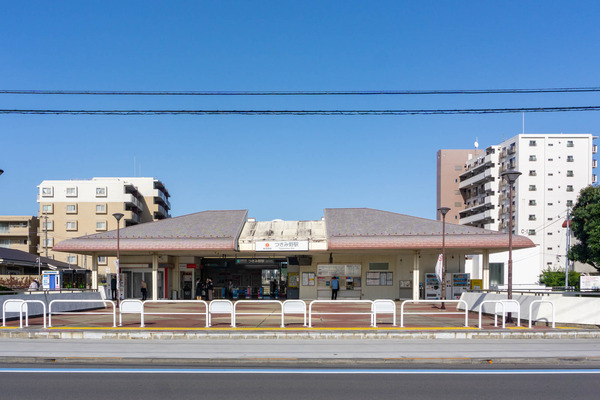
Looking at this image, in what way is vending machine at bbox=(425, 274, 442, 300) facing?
toward the camera

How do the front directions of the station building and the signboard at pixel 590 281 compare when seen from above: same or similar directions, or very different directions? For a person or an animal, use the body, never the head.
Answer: same or similar directions

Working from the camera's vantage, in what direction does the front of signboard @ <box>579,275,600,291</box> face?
facing the viewer

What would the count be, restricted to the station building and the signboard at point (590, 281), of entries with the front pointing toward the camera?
2

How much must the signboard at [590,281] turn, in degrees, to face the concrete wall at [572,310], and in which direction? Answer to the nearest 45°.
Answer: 0° — it already faces it

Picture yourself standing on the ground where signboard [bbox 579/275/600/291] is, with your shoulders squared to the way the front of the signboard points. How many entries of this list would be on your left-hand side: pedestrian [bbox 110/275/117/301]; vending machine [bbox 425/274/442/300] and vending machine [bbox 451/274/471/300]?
0

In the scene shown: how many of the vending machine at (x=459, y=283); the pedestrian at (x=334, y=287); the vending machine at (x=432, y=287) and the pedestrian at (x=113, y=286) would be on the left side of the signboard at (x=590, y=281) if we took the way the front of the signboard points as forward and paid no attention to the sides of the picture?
0

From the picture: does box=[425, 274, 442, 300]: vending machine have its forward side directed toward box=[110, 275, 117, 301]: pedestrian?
no

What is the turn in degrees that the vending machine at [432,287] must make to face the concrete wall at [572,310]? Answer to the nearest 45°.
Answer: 0° — it already faces it

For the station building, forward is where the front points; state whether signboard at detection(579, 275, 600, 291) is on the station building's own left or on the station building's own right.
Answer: on the station building's own left

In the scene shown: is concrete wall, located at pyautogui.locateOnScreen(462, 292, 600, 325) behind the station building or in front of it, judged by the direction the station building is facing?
in front

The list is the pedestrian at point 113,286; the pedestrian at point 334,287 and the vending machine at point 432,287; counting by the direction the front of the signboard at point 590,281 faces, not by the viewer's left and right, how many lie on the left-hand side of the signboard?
0

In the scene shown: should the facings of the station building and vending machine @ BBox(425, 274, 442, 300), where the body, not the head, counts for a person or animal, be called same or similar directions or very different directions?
same or similar directions

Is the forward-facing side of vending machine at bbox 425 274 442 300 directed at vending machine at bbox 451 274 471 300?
no

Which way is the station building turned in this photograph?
toward the camera
